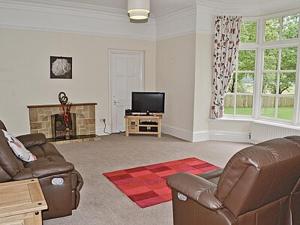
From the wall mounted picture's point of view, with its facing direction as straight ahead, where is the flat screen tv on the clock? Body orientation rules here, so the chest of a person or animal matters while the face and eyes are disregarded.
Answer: The flat screen tv is roughly at 9 o'clock from the wall mounted picture.

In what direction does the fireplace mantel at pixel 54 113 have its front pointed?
toward the camera

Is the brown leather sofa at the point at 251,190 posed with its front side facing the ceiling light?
yes

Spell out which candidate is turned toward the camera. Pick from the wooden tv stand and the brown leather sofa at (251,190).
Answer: the wooden tv stand

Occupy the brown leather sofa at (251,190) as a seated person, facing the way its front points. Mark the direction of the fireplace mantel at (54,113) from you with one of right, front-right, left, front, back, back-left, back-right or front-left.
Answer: front

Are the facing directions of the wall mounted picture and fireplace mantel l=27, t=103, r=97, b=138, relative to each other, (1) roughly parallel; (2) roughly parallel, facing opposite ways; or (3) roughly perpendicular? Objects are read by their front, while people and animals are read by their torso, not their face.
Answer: roughly parallel

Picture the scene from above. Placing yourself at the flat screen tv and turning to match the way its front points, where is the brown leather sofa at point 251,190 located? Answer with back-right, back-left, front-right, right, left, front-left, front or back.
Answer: front

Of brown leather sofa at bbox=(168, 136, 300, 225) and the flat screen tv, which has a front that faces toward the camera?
the flat screen tv

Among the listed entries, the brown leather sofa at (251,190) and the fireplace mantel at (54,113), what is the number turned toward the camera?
1

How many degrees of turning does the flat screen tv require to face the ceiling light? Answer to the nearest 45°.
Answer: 0° — it already faces it

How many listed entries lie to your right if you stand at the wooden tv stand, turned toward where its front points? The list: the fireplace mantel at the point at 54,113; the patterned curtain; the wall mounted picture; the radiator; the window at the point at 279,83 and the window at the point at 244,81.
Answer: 2

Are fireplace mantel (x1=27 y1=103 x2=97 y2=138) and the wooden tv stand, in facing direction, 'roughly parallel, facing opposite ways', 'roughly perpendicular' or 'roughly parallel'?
roughly parallel

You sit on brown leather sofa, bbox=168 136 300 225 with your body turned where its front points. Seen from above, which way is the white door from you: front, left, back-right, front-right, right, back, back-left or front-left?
front

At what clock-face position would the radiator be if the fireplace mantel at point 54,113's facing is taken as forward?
The radiator is roughly at 10 o'clock from the fireplace mantel.

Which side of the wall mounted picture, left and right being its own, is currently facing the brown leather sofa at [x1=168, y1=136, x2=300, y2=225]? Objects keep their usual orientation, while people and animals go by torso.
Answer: front

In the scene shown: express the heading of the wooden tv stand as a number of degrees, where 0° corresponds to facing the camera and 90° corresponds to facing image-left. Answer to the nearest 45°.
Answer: approximately 0°

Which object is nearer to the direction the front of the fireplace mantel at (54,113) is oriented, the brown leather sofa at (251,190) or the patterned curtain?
the brown leather sofa

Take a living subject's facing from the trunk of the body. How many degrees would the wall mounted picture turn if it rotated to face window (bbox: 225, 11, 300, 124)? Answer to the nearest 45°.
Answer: approximately 45° to its left

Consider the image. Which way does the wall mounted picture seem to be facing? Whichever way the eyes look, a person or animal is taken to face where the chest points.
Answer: toward the camera

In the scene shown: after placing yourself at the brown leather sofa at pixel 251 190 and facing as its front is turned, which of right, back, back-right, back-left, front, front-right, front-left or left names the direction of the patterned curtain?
front-right

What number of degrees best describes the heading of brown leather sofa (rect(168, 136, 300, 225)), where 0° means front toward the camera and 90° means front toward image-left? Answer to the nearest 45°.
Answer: approximately 135°
